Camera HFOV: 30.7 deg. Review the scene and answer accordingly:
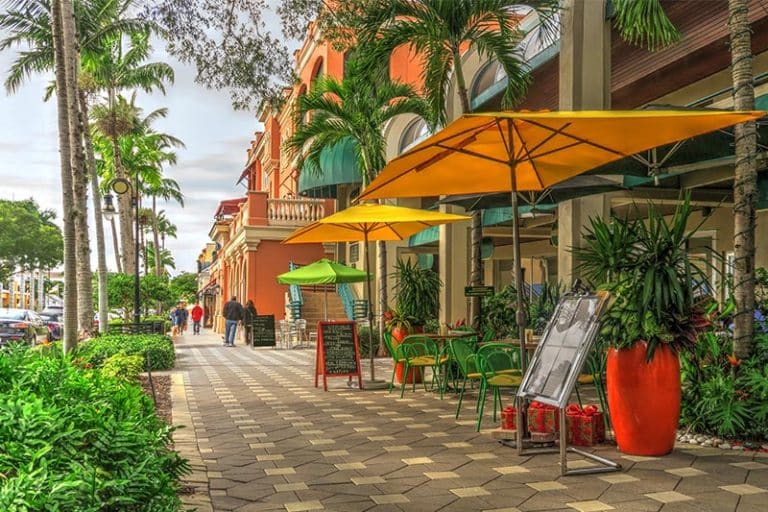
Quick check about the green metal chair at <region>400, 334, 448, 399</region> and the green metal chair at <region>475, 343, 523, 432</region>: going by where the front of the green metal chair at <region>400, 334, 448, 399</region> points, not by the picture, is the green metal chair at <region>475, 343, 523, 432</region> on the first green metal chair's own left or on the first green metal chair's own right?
on the first green metal chair's own right

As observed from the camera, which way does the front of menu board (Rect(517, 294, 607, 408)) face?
facing the viewer and to the left of the viewer

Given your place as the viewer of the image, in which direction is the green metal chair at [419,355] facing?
facing away from the viewer and to the right of the viewer

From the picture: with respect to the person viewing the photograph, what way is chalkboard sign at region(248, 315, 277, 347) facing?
facing the viewer
